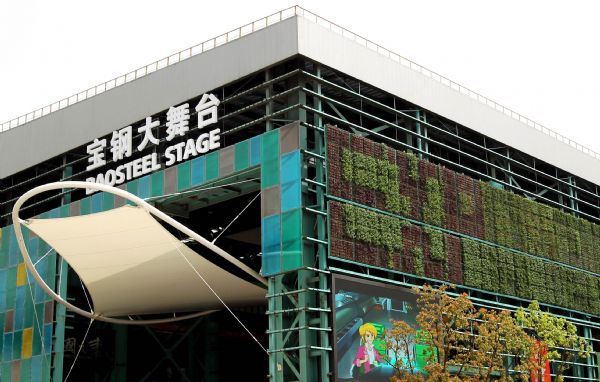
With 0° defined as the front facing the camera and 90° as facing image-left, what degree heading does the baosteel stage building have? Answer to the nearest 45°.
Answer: approximately 45°

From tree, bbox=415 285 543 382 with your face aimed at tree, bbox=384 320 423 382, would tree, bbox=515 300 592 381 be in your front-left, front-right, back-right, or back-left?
back-right
